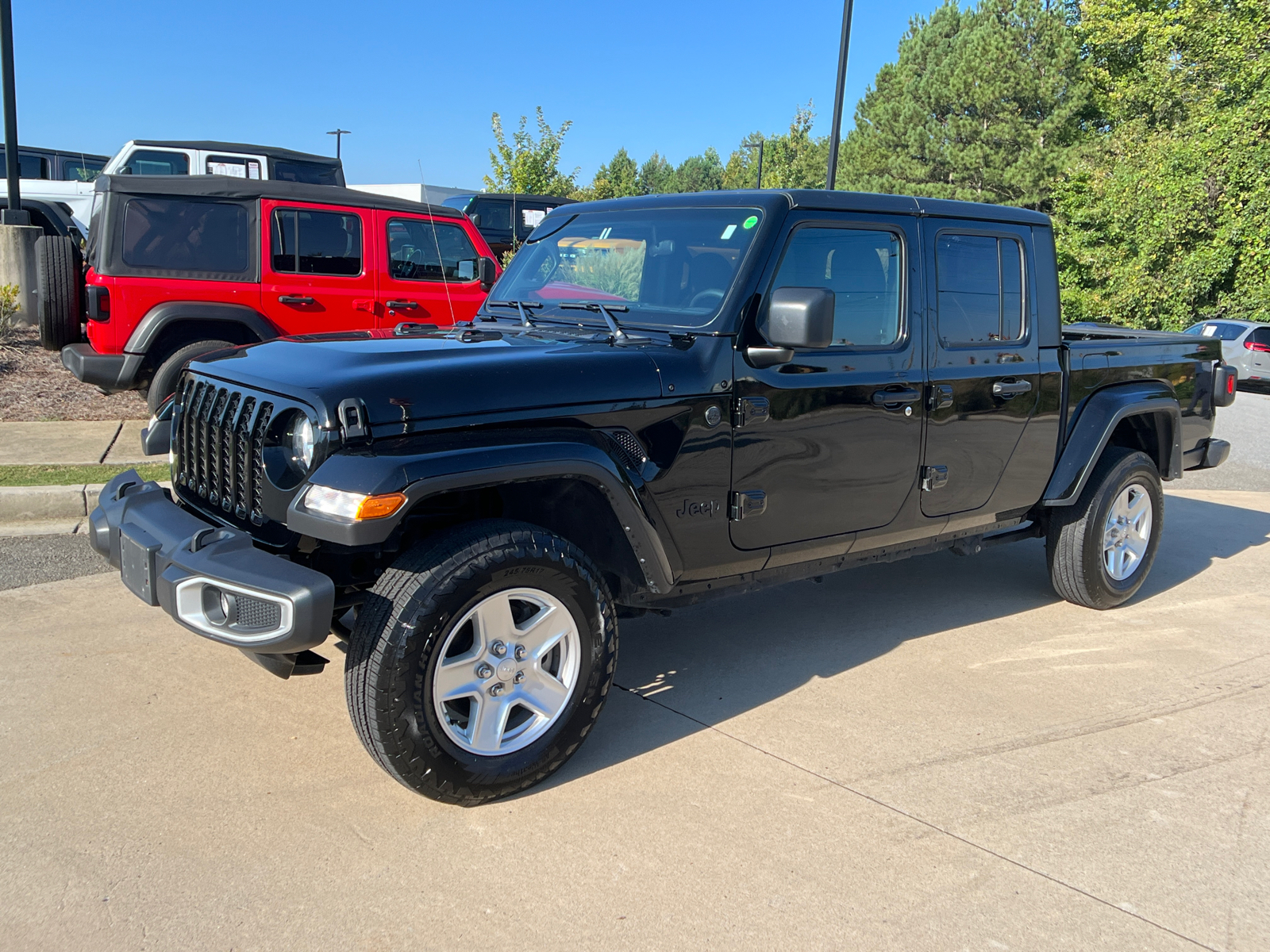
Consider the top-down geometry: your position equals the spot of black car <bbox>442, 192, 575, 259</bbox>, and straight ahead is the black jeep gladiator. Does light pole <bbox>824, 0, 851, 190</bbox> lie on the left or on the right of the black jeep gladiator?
left

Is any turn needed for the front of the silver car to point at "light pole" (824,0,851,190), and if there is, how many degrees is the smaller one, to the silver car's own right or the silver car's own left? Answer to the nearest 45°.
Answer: approximately 90° to the silver car's own left

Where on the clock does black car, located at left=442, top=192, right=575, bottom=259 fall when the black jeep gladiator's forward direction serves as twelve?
The black car is roughly at 4 o'clock from the black jeep gladiator.

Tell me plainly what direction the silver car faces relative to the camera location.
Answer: facing away from the viewer and to the left of the viewer

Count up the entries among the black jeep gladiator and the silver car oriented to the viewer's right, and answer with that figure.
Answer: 0

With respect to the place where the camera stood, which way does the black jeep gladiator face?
facing the viewer and to the left of the viewer

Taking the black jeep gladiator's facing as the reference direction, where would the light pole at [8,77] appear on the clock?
The light pole is roughly at 3 o'clock from the black jeep gladiator.

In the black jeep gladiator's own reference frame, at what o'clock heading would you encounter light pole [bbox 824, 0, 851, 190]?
The light pole is roughly at 5 o'clock from the black jeep gladiator.

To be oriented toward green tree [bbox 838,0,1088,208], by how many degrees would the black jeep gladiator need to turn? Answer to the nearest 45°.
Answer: approximately 135° to its right

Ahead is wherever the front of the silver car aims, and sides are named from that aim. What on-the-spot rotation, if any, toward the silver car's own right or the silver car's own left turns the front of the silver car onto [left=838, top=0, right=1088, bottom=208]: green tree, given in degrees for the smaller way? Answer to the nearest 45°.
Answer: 0° — it already faces it

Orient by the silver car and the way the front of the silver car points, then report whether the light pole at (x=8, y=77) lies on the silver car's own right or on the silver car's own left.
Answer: on the silver car's own left

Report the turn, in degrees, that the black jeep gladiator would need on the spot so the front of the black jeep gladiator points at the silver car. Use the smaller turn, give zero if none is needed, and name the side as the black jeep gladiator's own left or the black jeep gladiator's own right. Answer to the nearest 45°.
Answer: approximately 180°

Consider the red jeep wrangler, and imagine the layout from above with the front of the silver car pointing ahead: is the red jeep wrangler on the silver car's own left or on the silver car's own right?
on the silver car's own left

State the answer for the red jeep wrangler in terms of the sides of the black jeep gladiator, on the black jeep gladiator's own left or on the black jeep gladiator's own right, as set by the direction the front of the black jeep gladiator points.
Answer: on the black jeep gladiator's own right
